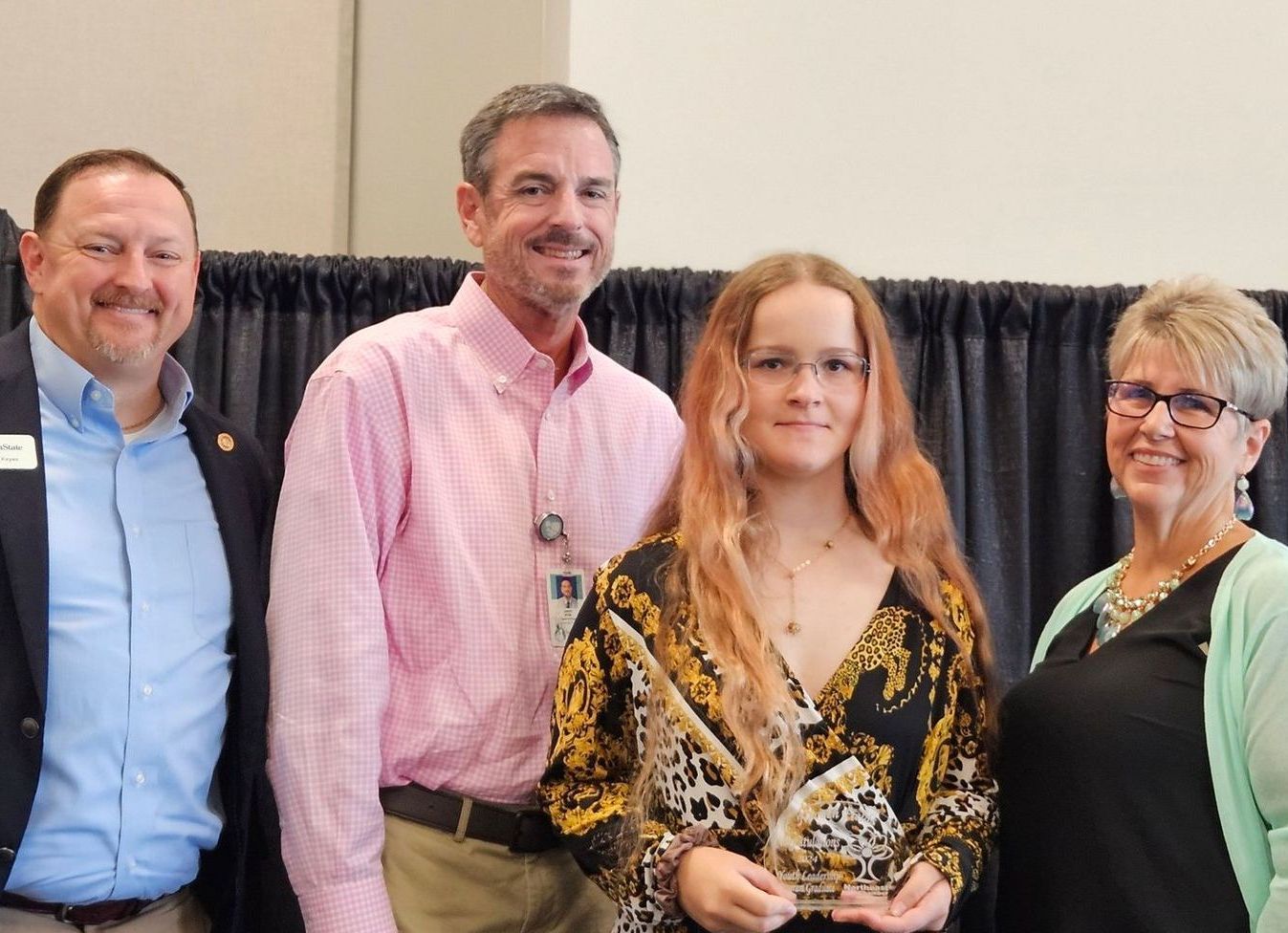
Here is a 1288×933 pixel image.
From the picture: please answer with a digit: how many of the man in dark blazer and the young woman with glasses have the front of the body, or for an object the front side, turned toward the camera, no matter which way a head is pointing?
2

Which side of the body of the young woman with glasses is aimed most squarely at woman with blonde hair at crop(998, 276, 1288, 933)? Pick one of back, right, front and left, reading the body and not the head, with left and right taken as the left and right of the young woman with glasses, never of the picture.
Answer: left

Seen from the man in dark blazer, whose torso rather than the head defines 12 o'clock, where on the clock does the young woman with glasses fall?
The young woman with glasses is roughly at 10 o'clock from the man in dark blazer.

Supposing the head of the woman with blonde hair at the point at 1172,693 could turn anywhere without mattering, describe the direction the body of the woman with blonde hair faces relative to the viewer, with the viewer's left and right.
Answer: facing the viewer and to the left of the viewer

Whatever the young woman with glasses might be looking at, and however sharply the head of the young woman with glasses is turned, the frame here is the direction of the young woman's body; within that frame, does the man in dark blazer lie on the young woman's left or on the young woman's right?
on the young woman's right

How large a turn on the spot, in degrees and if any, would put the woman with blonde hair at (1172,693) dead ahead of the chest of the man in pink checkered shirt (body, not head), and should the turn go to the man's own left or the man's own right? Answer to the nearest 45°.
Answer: approximately 45° to the man's own left

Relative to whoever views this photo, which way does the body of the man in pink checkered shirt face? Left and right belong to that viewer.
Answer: facing the viewer and to the right of the viewer
